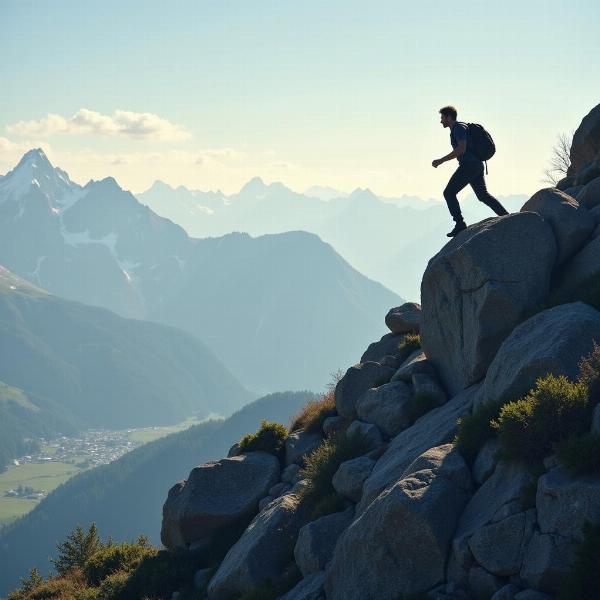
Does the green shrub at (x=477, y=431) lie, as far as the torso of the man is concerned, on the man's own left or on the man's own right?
on the man's own left

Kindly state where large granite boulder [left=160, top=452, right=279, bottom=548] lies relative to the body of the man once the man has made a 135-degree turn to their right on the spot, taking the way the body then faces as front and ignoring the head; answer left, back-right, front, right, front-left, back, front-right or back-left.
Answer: back-left

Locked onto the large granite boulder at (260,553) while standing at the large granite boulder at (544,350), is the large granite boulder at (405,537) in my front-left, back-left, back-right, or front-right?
front-left

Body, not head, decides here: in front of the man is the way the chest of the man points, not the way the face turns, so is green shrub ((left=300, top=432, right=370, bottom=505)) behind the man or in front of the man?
in front

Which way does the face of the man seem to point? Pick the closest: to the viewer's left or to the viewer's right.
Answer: to the viewer's left

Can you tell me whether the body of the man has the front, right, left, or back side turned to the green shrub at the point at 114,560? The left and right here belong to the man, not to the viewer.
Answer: front

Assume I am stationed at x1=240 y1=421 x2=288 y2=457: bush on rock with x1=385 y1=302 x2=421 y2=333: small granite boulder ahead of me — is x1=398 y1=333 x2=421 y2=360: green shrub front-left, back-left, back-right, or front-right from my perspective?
front-right

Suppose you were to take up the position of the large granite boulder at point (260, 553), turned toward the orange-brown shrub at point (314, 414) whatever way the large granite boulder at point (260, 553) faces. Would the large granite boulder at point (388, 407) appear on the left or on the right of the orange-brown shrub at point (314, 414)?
right

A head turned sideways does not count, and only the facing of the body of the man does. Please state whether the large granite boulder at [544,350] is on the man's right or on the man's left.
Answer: on the man's left

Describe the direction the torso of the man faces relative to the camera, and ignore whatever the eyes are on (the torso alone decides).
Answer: to the viewer's left
